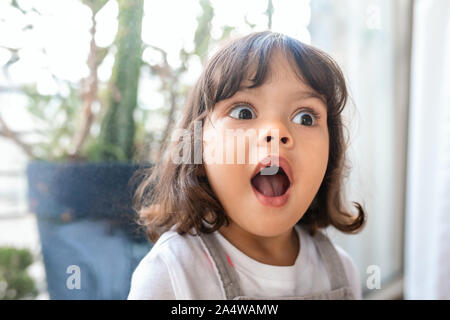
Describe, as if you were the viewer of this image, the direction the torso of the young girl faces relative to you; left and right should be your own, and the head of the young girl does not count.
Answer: facing the viewer and to the right of the viewer
